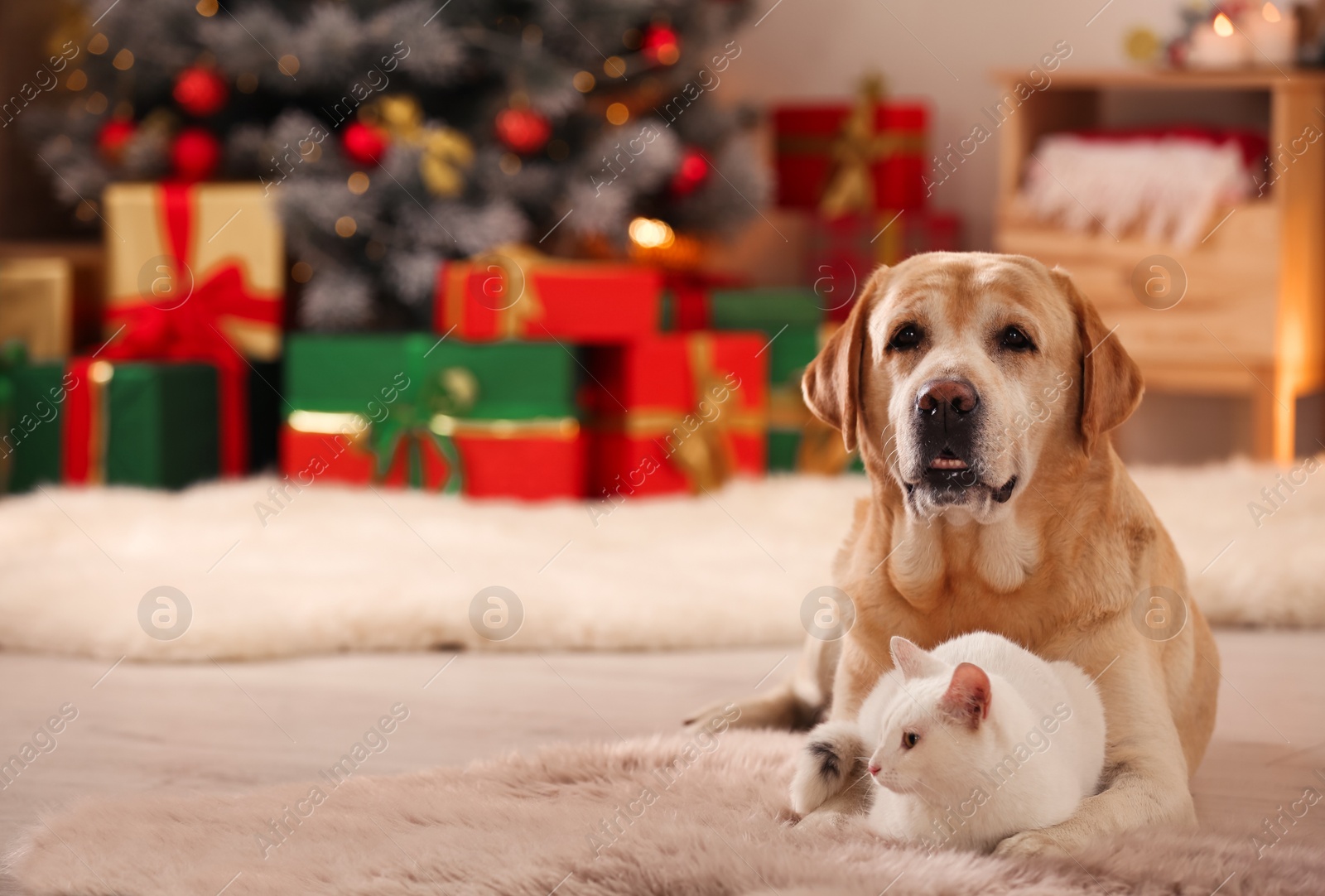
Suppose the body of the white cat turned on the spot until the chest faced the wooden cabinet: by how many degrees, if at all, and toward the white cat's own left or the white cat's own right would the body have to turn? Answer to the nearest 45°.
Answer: approximately 135° to the white cat's own right

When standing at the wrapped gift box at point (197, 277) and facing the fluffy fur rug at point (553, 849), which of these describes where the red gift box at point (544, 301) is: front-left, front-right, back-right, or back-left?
front-left

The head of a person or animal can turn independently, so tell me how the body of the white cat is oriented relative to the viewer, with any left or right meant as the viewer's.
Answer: facing the viewer and to the left of the viewer

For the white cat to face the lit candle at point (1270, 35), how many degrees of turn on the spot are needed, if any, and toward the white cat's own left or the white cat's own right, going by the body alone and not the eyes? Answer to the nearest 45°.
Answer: approximately 135° to the white cat's own right

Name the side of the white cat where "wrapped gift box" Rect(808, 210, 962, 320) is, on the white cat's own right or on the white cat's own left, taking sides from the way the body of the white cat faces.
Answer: on the white cat's own right

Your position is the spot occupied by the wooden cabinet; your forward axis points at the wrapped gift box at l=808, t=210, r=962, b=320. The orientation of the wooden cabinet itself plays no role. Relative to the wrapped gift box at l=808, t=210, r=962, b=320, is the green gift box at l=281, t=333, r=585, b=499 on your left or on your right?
left

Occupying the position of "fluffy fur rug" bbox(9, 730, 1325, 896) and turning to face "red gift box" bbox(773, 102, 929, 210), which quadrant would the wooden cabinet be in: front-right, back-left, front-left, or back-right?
front-right

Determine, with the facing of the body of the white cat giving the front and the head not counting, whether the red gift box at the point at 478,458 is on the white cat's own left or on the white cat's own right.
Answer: on the white cat's own right

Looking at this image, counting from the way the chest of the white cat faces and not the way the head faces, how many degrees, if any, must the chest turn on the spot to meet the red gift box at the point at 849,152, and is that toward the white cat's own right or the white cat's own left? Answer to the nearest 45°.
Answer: approximately 135° to the white cat's own right

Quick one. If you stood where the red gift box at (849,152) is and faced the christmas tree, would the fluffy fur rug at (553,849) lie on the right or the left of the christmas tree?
left

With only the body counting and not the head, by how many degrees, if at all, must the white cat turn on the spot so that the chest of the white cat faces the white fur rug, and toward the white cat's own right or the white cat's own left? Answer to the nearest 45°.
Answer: approximately 90° to the white cat's own right

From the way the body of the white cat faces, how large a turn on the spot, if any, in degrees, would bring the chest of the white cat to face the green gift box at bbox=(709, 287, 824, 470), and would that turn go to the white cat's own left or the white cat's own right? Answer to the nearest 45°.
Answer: approximately 135° to the white cat's own right

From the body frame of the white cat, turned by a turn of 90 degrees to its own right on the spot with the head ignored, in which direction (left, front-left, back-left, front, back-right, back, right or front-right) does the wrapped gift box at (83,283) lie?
front

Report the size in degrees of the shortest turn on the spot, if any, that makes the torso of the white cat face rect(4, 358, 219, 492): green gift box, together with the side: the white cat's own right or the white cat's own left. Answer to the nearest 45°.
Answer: approximately 90° to the white cat's own right

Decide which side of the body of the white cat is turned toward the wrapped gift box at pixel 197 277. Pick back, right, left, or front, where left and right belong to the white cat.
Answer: right
